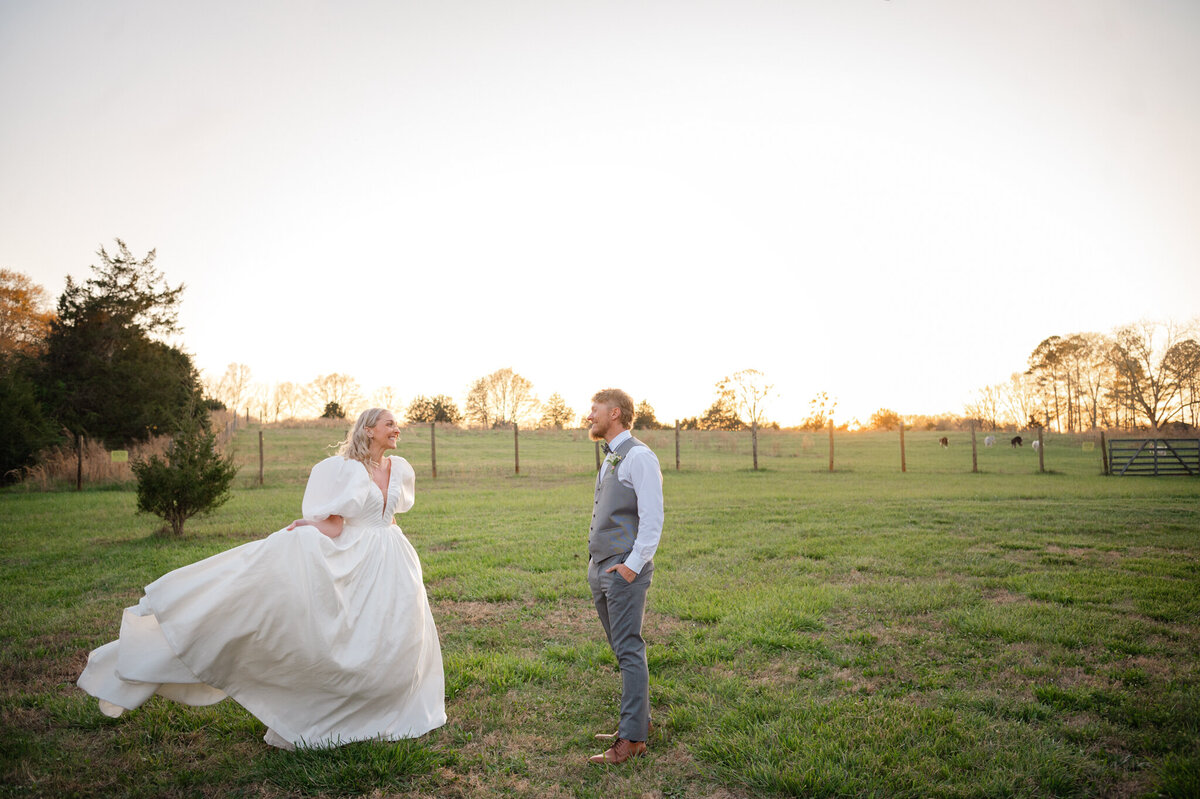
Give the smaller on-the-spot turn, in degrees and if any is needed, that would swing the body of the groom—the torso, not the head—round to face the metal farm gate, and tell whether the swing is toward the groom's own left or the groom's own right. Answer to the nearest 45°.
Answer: approximately 135° to the groom's own right

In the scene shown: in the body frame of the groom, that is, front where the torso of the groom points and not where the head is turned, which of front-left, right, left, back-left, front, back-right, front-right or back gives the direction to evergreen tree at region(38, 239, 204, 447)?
front-right

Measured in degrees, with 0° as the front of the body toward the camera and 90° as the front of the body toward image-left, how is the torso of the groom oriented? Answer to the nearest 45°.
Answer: approximately 90°

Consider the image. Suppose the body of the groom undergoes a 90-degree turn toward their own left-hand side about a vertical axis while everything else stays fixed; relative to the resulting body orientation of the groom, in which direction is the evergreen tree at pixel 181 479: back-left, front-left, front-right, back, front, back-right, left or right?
back-right

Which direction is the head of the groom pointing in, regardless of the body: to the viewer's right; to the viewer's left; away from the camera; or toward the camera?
to the viewer's left

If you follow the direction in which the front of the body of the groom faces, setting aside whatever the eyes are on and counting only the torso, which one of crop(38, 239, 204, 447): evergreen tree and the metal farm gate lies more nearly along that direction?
the evergreen tree
